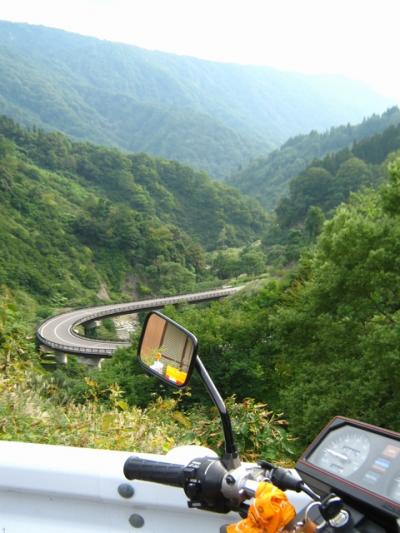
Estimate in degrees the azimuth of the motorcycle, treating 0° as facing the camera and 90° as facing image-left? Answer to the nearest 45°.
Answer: approximately 225°
